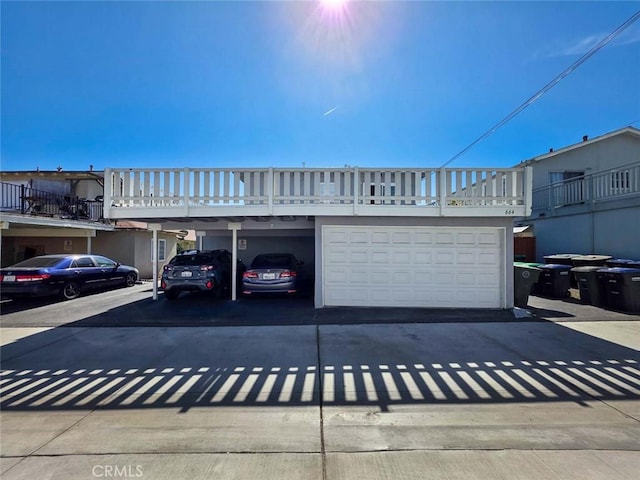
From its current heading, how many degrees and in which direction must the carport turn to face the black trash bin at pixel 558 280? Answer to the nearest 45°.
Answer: approximately 90° to its left

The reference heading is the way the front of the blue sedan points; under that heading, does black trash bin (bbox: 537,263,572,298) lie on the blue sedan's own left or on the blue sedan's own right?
on the blue sedan's own right

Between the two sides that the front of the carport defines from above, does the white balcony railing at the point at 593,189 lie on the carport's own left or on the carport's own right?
on the carport's own left

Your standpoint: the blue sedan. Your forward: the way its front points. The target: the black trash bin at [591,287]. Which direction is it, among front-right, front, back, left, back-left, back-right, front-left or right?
right

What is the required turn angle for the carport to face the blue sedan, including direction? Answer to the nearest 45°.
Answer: approximately 90° to its right

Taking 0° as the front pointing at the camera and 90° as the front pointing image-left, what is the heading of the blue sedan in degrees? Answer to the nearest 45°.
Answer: approximately 225°

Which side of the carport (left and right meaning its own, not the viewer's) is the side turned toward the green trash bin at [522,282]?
left

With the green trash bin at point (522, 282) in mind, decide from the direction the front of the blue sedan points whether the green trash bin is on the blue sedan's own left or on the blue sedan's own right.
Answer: on the blue sedan's own right

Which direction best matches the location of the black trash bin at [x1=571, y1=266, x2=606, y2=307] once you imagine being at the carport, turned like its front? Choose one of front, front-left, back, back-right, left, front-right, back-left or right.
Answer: left

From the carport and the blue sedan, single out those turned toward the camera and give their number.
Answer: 1
